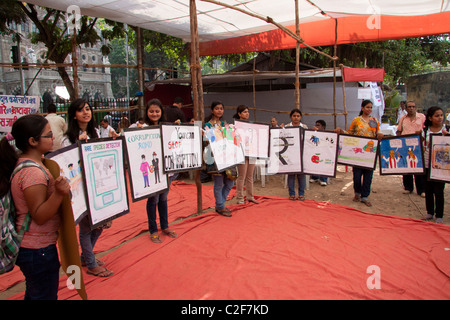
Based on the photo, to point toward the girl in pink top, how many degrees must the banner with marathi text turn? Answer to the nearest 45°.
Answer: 0° — it already faces them

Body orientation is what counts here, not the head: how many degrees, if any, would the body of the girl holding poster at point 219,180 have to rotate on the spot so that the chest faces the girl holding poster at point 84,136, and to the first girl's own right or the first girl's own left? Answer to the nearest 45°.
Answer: approximately 90° to the first girl's own right

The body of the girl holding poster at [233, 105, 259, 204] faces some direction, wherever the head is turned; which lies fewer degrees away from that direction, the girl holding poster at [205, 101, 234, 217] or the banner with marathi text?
the girl holding poster

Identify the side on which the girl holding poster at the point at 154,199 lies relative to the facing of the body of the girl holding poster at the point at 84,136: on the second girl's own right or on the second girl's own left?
on the second girl's own left

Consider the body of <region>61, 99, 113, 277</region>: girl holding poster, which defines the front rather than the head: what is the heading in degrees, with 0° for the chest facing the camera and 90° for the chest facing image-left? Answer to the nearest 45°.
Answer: approximately 315°

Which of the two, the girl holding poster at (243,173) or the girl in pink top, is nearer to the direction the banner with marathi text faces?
the girl in pink top

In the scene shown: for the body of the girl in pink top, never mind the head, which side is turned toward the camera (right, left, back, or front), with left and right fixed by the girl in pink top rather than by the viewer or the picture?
right

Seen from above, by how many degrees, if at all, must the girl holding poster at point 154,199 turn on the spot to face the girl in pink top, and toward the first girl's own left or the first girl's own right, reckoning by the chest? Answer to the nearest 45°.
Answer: approximately 45° to the first girl's own right

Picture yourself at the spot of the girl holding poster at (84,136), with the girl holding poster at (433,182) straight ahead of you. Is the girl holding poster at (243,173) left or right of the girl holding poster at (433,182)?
left

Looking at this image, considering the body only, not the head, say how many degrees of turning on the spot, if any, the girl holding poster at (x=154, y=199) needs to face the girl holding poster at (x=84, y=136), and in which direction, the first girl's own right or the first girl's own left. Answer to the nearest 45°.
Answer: approximately 90° to the first girl's own right
